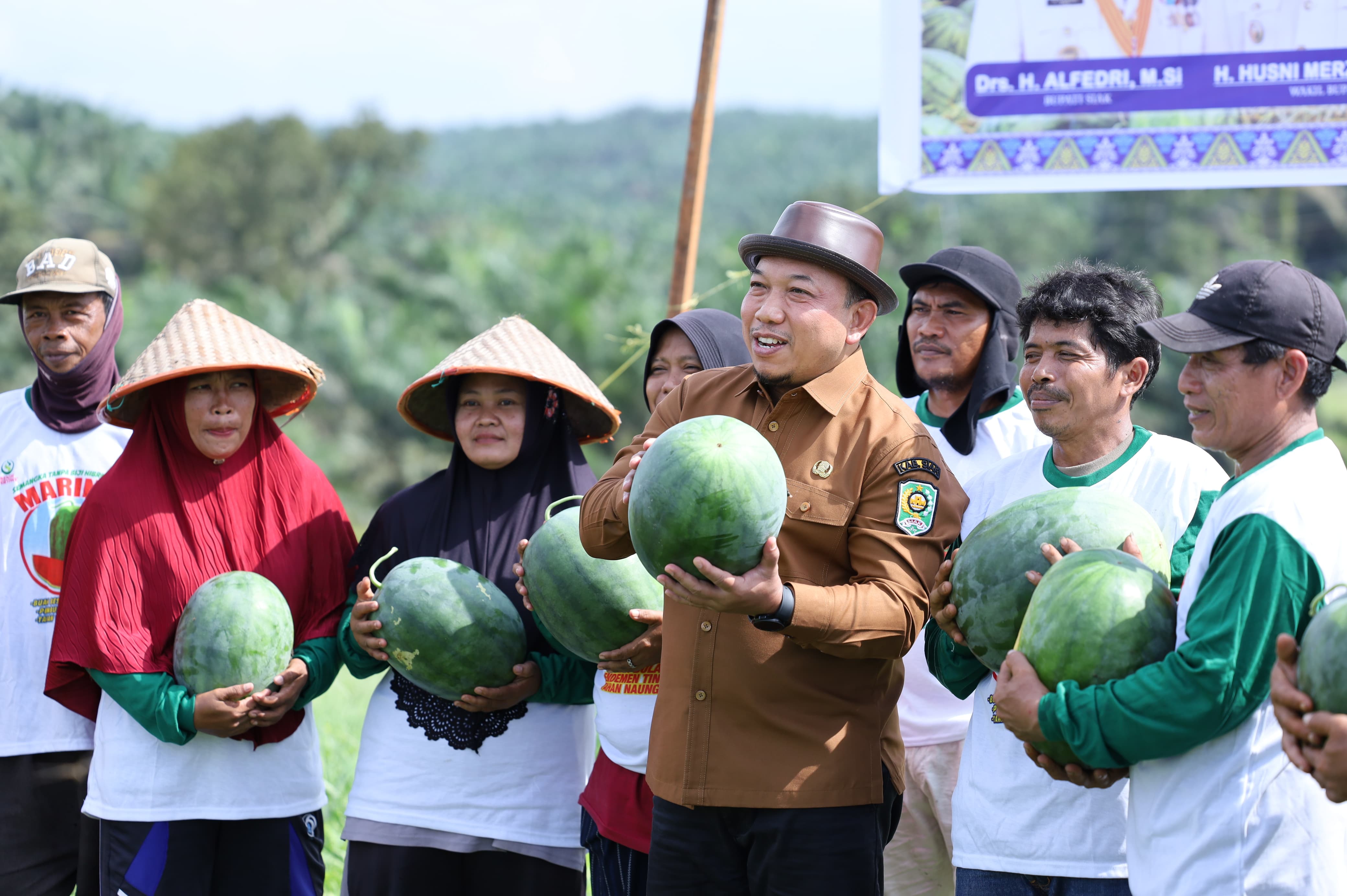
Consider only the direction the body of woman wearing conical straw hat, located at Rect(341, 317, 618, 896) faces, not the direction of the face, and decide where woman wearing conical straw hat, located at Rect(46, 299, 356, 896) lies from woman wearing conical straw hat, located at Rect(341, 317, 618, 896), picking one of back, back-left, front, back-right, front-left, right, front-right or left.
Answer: right

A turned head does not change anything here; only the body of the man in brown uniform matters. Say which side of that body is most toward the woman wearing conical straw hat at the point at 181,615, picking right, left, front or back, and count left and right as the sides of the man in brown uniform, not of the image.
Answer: right

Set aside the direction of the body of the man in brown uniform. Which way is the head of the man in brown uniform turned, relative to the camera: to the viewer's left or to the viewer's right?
to the viewer's left

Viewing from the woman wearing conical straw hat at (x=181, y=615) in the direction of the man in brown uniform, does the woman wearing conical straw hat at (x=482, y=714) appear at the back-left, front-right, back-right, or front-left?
front-left

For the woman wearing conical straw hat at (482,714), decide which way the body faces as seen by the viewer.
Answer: toward the camera

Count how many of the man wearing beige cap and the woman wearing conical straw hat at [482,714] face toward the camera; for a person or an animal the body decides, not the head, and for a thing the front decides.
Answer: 2

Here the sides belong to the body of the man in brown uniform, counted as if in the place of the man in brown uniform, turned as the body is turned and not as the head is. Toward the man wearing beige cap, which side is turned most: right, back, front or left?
right

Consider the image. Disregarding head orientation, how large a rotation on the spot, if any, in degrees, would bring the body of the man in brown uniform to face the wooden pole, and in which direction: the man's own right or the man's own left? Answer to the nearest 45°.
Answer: approximately 135° to the man's own right

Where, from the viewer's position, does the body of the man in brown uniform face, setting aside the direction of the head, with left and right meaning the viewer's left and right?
facing the viewer and to the left of the viewer
